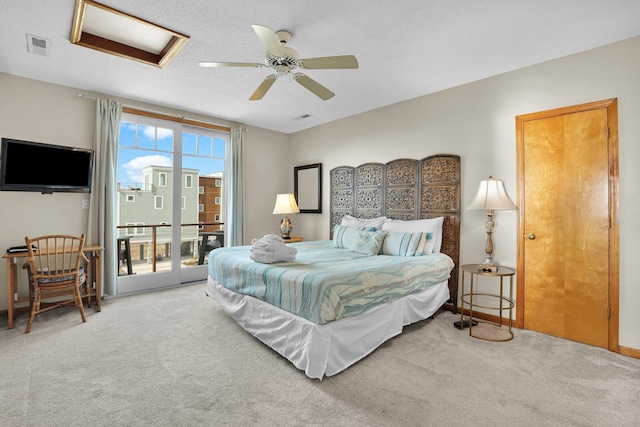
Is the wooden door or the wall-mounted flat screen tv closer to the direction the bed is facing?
the wall-mounted flat screen tv

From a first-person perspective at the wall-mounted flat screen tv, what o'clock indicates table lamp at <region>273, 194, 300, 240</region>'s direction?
The table lamp is roughly at 11 o'clock from the wall-mounted flat screen tv.

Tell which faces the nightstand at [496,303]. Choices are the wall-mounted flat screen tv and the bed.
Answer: the wall-mounted flat screen tv

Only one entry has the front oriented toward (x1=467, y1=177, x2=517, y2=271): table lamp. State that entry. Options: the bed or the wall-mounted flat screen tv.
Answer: the wall-mounted flat screen tv

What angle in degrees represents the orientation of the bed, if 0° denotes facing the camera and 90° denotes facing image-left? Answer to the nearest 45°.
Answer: approximately 45°

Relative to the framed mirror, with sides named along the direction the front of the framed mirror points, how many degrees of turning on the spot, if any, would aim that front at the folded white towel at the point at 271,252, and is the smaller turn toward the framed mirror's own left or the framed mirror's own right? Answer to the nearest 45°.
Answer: approximately 45° to the framed mirror's own left

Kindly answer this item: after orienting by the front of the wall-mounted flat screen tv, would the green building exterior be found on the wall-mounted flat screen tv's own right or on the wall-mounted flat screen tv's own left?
on the wall-mounted flat screen tv's own left

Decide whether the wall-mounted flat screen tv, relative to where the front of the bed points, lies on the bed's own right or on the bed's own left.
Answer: on the bed's own right

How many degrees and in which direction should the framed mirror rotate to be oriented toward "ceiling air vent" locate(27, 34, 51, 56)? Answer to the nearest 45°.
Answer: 0° — it already faces it
